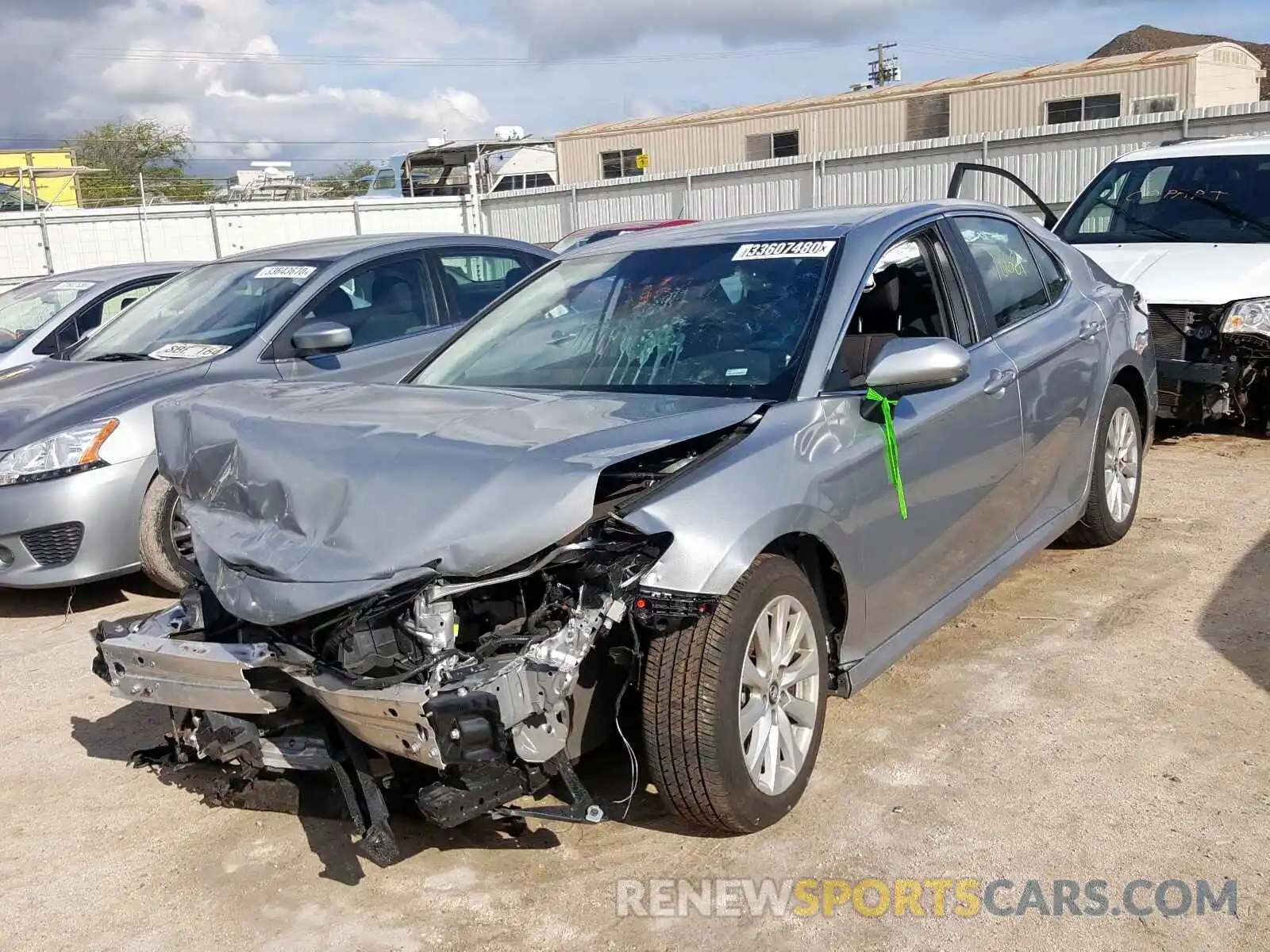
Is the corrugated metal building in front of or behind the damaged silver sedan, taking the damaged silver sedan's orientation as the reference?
behind

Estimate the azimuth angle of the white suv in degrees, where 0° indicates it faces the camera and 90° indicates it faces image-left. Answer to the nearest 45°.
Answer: approximately 45°

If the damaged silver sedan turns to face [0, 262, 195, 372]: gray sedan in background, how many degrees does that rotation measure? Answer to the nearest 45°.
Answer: approximately 90° to its right

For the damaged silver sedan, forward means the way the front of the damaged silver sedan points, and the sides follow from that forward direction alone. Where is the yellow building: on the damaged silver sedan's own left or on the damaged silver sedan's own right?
on the damaged silver sedan's own right

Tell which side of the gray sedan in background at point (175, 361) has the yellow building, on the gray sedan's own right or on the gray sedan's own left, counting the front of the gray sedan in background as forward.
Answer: on the gray sedan's own right

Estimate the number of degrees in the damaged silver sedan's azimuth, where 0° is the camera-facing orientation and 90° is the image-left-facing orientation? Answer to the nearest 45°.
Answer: approximately 45°

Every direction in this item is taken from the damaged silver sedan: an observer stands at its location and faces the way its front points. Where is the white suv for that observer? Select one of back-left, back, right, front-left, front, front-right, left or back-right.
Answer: back

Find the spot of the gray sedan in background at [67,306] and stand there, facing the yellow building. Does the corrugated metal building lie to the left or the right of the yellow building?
right

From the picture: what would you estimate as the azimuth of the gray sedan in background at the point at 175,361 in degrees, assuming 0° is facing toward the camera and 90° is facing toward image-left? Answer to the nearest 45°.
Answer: approximately 45°
